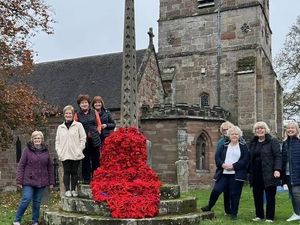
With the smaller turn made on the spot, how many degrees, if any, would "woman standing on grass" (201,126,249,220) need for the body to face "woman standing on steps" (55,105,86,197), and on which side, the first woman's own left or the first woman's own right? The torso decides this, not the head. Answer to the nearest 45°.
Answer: approximately 90° to the first woman's own right

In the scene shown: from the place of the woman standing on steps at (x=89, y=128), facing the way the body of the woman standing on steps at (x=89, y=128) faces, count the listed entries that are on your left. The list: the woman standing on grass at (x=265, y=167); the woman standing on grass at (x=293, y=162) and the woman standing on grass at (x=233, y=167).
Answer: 3

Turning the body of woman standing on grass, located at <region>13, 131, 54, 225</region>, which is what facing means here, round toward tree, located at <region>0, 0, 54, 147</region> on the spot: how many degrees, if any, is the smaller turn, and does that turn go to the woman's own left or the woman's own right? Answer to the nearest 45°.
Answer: approximately 180°

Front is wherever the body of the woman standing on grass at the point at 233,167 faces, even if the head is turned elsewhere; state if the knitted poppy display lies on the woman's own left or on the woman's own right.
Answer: on the woman's own right

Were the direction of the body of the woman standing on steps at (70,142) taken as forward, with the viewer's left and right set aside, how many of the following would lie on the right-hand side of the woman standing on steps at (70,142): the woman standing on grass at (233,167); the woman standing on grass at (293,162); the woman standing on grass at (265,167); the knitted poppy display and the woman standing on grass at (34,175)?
1

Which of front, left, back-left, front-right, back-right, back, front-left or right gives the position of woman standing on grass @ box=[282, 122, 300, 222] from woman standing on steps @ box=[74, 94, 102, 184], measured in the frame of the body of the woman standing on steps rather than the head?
left

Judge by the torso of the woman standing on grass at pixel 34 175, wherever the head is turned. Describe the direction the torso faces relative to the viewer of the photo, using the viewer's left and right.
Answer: facing the viewer

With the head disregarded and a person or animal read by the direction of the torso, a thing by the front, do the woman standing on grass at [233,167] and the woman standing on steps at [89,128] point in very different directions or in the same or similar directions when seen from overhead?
same or similar directions

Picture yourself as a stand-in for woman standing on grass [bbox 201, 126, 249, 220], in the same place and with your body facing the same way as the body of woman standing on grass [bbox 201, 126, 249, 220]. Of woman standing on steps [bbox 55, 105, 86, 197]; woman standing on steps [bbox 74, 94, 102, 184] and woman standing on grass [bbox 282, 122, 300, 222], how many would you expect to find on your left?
1

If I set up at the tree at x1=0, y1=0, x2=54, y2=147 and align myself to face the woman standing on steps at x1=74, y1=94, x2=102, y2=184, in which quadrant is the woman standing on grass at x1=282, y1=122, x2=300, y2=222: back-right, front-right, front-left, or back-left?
front-left

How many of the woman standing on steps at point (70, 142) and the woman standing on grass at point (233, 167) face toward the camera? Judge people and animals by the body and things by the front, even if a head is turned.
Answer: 2

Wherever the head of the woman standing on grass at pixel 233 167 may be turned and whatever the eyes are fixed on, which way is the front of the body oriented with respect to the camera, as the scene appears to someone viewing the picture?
toward the camera

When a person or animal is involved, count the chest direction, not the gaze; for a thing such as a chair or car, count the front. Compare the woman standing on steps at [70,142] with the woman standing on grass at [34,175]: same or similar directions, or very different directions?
same or similar directions

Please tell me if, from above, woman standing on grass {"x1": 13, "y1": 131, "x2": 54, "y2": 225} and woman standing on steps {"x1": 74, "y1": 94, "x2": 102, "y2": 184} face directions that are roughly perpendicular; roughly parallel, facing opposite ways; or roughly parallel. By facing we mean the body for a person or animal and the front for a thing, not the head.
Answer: roughly parallel
